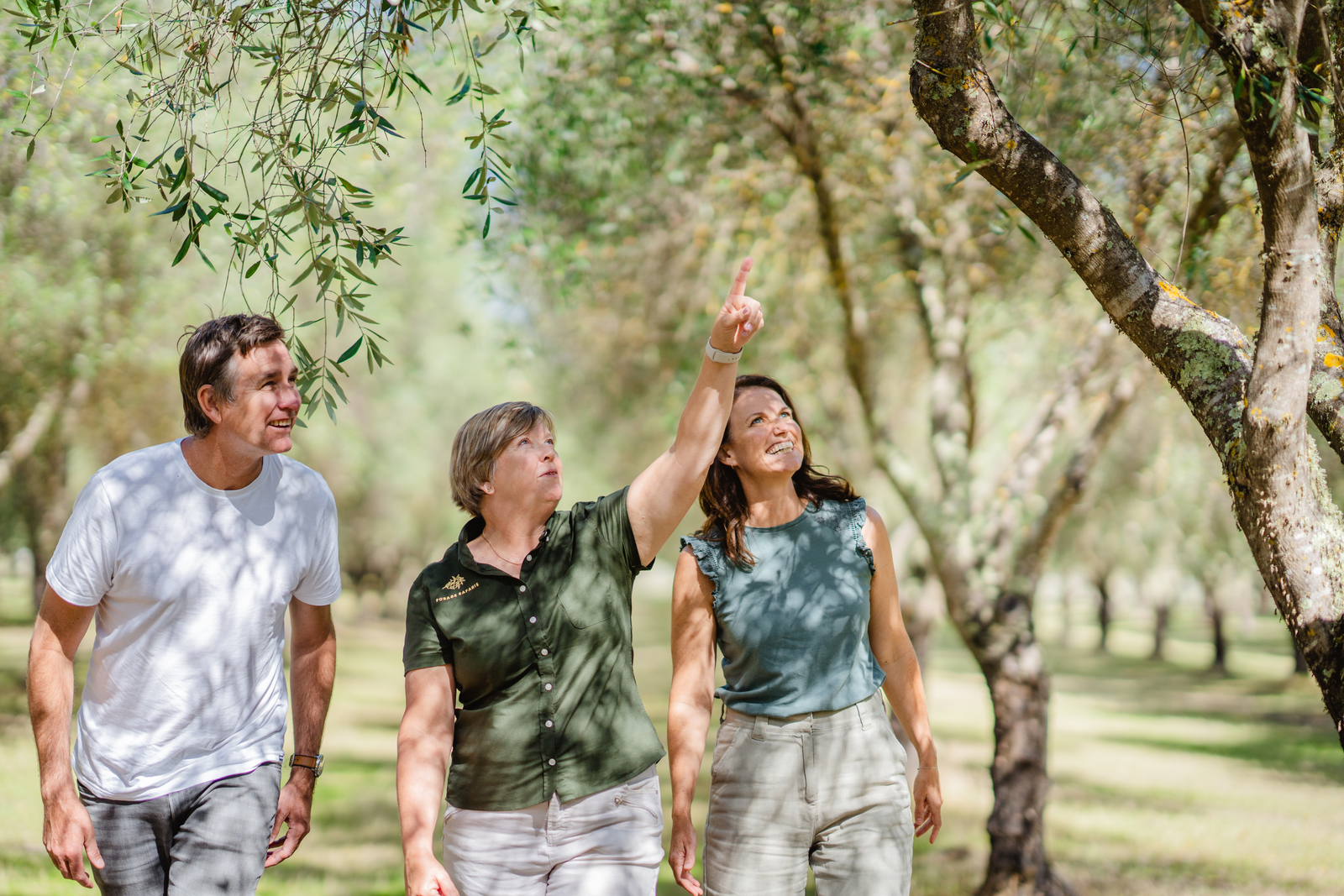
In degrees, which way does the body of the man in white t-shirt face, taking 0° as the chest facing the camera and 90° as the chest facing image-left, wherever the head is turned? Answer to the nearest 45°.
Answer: approximately 315°

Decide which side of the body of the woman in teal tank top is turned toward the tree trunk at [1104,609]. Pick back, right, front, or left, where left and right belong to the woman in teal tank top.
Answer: back

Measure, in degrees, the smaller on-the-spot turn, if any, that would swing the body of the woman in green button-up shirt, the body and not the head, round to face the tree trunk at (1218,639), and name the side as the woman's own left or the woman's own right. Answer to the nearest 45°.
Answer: approximately 135° to the woman's own left

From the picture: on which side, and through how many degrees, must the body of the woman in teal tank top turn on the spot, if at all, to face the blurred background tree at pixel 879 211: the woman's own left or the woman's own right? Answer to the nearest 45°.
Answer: approximately 180°

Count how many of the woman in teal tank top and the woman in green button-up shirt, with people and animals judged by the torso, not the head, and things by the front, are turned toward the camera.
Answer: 2

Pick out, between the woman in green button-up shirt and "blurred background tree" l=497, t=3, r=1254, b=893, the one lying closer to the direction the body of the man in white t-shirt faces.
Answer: the woman in green button-up shirt

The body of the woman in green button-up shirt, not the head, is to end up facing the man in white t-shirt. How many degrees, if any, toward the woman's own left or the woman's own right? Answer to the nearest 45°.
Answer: approximately 90° to the woman's own right

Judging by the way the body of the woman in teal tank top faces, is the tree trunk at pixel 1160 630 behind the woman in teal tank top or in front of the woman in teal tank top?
behind

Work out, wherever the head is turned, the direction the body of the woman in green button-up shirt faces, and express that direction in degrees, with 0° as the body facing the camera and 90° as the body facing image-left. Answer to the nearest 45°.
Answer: approximately 0°

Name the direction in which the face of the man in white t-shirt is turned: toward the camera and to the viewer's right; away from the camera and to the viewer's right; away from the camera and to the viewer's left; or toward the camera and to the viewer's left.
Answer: toward the camera and to the viewer's right

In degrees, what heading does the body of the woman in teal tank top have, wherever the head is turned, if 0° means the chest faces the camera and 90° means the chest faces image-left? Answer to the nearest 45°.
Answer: approximately 0°

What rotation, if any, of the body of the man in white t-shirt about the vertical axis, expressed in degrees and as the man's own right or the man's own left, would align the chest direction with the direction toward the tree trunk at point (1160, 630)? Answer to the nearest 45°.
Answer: approximately 90° to the man's own left
